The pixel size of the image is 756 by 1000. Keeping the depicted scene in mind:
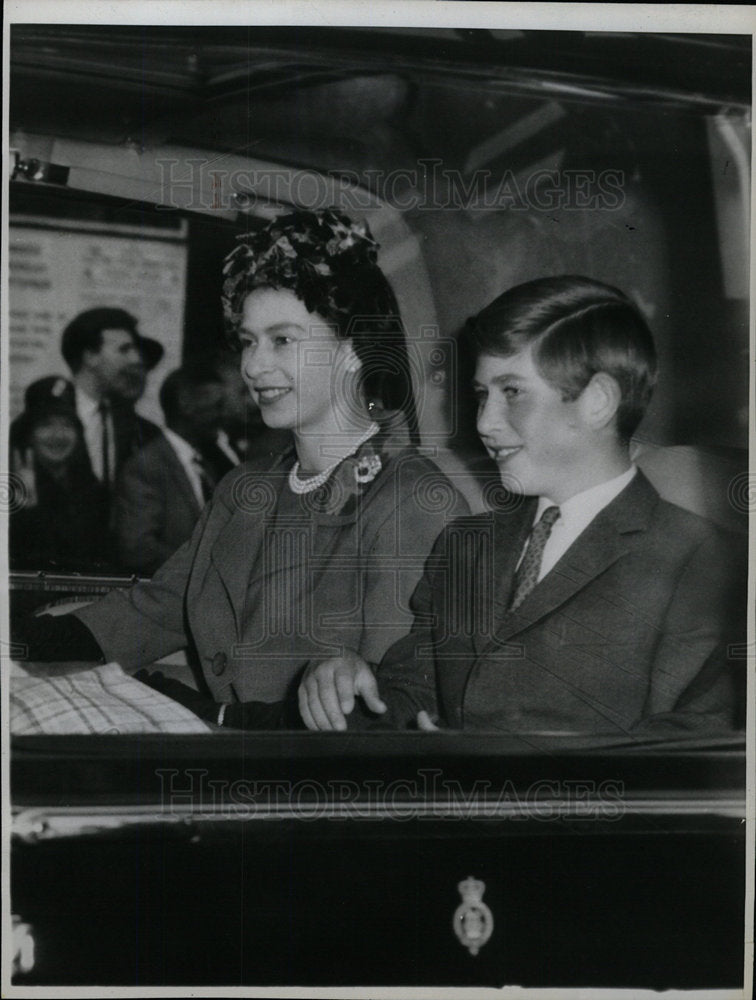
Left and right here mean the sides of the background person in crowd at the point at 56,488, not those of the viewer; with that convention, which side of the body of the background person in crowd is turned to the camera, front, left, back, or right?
front

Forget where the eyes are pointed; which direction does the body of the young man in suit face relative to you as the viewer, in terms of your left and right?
facing the viewer and to the left of the viewer

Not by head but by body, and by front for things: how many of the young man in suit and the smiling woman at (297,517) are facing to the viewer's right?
0

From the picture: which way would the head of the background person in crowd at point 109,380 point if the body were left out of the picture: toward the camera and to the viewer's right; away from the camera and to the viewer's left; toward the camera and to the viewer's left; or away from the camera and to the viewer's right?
toward the camera and to the viewer's right

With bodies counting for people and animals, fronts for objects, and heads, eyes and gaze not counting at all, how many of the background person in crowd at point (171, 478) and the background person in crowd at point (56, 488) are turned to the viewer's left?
0

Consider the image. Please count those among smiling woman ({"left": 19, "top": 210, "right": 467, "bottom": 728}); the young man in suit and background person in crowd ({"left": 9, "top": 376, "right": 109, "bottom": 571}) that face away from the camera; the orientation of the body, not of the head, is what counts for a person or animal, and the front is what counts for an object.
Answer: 0
